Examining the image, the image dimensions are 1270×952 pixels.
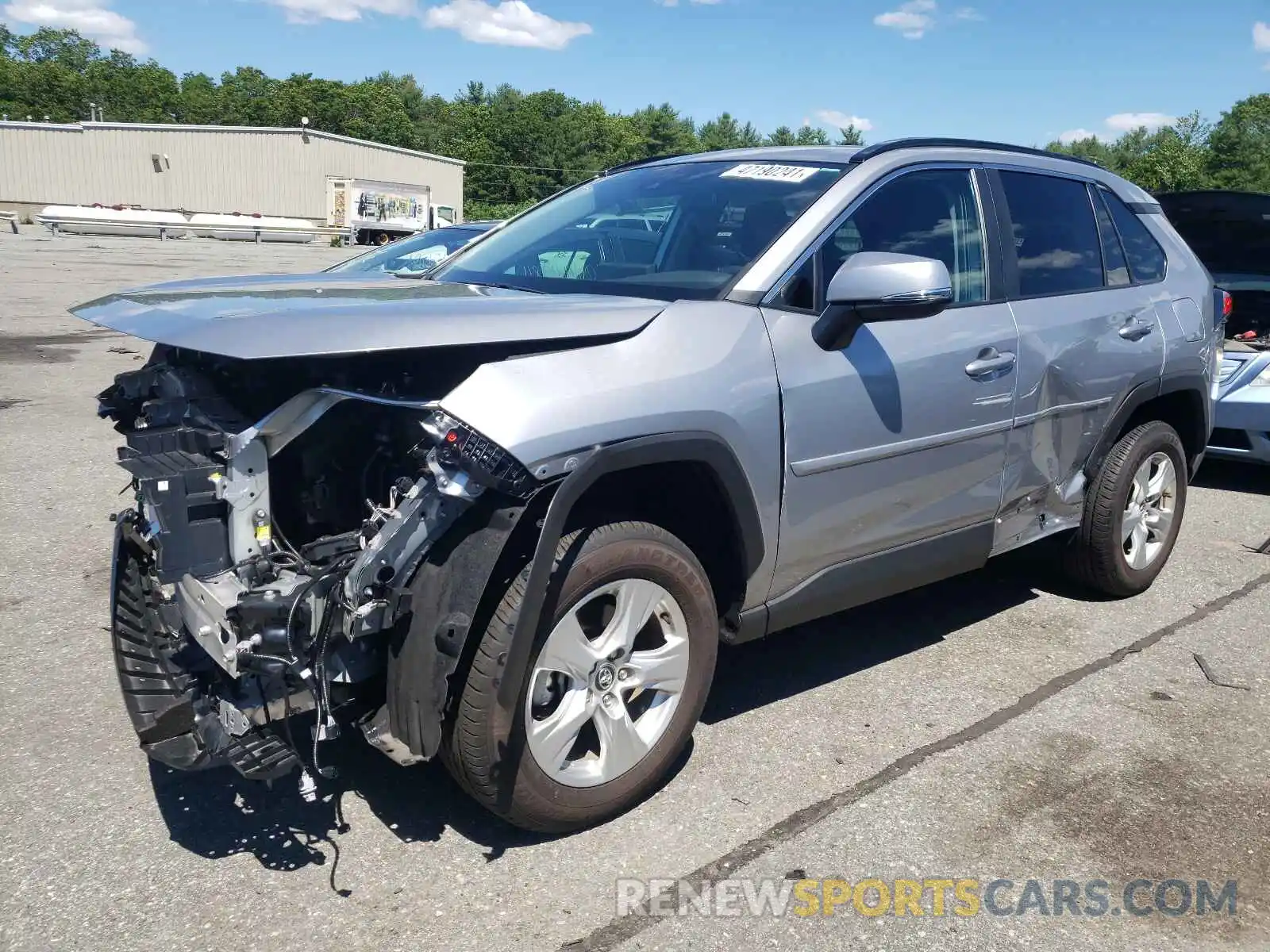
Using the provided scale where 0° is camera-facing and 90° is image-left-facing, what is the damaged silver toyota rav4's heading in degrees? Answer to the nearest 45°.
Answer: approximately 45°

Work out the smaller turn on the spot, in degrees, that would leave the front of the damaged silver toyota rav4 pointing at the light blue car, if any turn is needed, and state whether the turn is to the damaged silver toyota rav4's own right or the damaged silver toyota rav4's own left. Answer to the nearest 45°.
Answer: approximately 180°

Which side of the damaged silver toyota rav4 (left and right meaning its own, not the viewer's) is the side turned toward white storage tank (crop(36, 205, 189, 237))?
right

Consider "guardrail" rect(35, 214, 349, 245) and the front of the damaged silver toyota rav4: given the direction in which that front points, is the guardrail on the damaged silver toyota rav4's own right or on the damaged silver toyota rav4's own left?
on the damaged silver toyota rav4's own right
